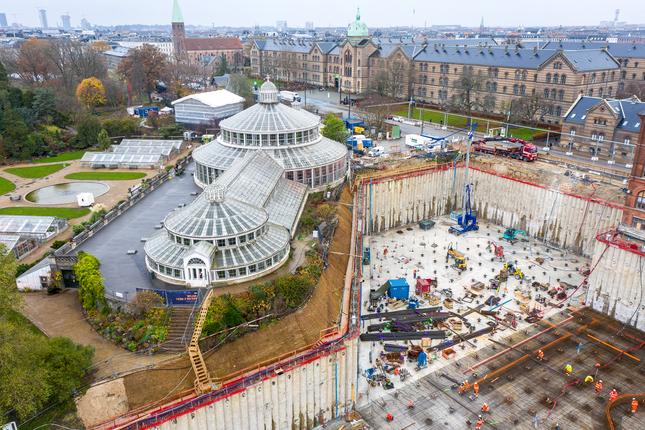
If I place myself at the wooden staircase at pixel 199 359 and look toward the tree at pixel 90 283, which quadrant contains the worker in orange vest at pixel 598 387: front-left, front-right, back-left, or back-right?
back-right

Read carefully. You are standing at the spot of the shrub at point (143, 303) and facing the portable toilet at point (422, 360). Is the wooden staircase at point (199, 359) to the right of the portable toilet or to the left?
right

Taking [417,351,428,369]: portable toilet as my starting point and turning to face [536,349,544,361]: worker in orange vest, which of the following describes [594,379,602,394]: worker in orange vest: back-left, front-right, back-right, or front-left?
front-right

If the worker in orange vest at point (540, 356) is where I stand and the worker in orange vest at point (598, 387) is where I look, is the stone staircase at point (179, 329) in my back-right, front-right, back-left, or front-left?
back-right

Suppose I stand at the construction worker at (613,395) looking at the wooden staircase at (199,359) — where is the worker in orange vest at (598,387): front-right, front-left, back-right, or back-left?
front-right

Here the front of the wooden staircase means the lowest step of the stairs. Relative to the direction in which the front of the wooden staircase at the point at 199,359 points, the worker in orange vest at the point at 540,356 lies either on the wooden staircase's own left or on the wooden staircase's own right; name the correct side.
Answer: on the wooden staircase's own left

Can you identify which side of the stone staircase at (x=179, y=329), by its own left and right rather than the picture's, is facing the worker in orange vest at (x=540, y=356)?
left

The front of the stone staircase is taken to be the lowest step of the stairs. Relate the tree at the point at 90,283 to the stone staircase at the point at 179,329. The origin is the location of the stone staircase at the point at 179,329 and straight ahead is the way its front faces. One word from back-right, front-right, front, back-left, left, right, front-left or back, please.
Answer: back-right

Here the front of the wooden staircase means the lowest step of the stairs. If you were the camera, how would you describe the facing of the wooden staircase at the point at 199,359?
facing the viewer

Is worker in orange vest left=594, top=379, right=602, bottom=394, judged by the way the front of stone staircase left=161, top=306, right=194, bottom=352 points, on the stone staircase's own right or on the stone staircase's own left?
on the stone staircase's own left

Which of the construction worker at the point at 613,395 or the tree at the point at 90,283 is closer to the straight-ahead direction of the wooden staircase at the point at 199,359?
the construction worker

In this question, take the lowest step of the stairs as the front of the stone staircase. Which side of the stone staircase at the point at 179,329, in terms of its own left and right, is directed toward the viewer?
front

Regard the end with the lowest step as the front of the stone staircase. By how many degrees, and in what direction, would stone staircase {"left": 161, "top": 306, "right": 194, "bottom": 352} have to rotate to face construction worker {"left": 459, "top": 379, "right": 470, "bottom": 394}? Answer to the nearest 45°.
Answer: approximately 90° to its left

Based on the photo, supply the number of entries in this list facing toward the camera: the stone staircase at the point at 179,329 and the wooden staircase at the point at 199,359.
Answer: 2

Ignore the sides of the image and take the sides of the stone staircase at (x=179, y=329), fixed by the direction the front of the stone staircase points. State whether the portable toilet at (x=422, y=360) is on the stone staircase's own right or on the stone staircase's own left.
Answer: on the stone staircase's own left

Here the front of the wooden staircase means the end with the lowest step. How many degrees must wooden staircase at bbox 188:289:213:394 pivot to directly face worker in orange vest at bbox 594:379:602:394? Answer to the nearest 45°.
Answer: approximately 90° to its left
